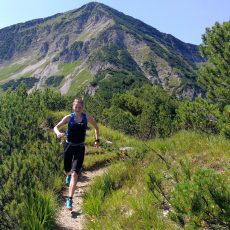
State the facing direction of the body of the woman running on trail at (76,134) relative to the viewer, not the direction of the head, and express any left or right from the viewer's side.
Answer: facing the viewer

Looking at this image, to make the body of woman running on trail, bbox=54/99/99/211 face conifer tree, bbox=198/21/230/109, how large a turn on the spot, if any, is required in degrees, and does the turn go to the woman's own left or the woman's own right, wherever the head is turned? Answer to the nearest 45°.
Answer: approximately 135° to the woman's own left

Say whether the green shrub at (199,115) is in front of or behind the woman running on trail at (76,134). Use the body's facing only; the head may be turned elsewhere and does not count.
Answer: behind

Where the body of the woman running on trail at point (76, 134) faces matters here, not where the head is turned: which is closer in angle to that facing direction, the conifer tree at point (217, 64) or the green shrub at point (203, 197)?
the green shrub

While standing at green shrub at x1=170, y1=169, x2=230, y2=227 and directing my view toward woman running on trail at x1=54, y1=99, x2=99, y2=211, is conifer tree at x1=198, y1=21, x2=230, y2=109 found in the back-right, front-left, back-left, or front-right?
front-right

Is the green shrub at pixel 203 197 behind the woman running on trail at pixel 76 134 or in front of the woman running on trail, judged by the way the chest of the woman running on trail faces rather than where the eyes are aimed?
in front
